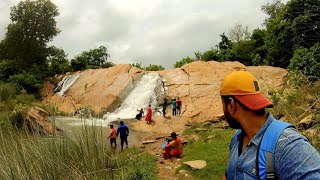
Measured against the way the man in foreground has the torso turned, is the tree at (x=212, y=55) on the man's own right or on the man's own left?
on the man's own right

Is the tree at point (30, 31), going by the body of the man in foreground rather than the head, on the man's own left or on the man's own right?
on the man's own right

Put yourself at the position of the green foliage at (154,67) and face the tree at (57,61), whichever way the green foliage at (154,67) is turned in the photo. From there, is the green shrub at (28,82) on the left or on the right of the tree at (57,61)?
left

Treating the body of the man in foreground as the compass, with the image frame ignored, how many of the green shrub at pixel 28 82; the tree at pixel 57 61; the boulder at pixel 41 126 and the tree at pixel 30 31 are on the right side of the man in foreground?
4

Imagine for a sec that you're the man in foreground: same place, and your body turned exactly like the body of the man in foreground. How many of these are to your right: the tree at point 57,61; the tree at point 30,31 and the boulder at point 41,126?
3

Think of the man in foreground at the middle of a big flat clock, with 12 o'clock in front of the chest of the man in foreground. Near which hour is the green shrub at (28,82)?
The green shrub is roughly at 3 o'clock from the man in foreground.

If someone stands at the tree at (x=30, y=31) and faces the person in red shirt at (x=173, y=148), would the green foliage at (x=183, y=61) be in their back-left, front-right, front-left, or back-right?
front-left

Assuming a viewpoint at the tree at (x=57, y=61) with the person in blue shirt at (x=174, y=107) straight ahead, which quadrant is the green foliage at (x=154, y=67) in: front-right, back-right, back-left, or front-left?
front-left

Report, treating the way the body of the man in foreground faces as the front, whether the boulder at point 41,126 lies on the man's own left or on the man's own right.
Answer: on the man's own right

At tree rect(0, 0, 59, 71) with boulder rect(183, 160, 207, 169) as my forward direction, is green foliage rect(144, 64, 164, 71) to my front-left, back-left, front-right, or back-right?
front-left
